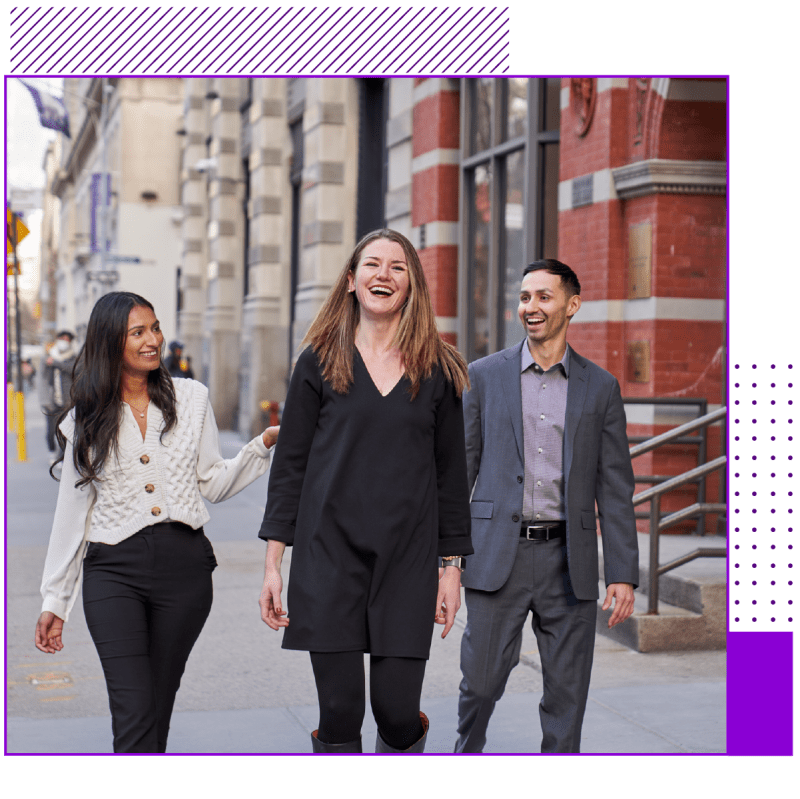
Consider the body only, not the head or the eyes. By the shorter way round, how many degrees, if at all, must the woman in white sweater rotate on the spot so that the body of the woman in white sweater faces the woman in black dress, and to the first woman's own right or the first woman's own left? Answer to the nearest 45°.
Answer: approximately 45° to the first woman's own left

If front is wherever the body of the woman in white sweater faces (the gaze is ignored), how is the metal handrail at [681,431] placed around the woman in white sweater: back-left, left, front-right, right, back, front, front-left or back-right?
back-left

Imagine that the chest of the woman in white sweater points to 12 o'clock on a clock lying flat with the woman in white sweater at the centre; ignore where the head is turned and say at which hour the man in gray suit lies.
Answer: The man in gray suit is roughly at 9 o'clock from the woman in white sweater.

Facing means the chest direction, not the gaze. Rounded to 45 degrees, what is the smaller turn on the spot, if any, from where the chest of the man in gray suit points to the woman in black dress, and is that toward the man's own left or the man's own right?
approximately 45° to the man's own right

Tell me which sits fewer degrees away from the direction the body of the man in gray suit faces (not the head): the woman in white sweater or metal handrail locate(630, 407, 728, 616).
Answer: the woman in white sweater

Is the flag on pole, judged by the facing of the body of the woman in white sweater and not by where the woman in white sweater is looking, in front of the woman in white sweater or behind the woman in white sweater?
behind

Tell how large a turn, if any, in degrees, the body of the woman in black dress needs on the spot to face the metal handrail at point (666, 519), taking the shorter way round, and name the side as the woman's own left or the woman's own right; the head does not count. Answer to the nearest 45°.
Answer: approximately 135° to the woman's own left
